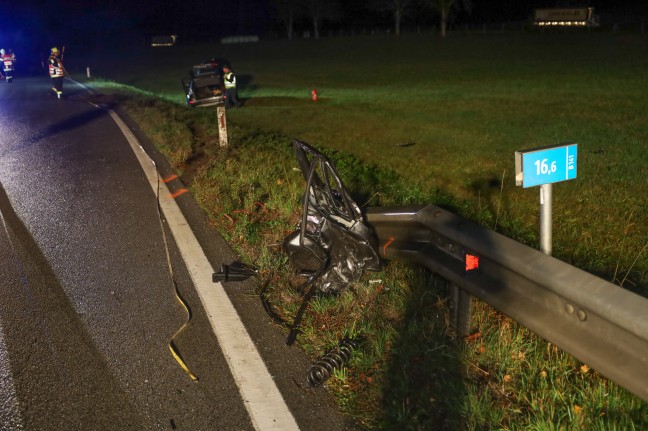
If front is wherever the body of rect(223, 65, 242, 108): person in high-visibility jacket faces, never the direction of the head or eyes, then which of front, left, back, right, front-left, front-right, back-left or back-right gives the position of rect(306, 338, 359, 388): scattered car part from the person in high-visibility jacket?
left

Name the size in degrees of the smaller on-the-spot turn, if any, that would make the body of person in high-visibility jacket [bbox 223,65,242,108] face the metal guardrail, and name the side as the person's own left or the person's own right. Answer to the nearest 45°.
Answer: approximately 90° to the person's own left

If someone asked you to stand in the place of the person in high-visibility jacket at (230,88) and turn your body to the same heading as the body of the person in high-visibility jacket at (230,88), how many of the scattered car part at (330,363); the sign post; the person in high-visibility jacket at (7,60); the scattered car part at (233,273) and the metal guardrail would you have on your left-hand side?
4

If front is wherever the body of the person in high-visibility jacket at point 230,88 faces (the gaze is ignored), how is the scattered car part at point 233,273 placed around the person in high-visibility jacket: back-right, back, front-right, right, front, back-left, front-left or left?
left

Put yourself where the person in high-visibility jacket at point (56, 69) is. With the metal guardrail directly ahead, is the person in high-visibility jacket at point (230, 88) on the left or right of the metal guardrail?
left

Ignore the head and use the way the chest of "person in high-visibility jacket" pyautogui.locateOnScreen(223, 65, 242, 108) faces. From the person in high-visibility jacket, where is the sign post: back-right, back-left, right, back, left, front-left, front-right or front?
left

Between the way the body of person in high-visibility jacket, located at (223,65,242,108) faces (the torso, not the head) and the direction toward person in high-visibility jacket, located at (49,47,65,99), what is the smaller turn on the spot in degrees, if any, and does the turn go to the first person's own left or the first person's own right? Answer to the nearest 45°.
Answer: approximately 45° to the first person's own right

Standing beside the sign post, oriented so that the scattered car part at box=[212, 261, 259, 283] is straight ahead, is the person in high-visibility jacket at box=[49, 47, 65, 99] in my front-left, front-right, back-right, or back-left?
front-right

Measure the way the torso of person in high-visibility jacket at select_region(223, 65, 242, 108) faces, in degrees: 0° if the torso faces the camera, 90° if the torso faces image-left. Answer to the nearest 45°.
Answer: approximately 90°

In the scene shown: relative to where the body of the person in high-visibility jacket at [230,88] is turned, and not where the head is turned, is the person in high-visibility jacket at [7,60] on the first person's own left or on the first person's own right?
on the first person's own right
